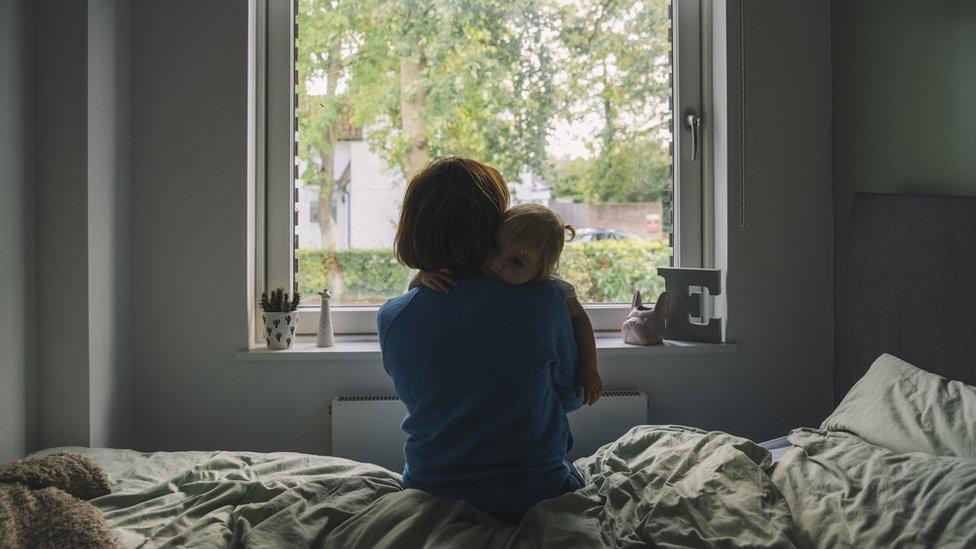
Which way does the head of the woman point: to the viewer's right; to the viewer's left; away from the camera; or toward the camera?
away from the camera

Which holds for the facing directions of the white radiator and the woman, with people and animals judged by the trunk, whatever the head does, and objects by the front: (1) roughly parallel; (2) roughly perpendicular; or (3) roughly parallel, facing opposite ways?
roughly parallel, facing opposite ways

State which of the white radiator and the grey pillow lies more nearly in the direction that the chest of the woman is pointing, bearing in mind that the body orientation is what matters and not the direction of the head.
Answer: the white radiator

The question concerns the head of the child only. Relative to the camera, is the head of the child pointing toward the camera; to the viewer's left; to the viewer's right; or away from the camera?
toward the camera

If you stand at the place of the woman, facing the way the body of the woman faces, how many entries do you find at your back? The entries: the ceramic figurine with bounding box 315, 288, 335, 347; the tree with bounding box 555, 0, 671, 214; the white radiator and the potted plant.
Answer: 0

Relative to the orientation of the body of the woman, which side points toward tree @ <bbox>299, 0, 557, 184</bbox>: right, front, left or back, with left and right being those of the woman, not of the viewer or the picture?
front

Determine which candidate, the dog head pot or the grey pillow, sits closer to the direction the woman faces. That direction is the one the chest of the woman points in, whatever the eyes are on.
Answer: the dog head pot

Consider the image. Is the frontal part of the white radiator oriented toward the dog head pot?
no

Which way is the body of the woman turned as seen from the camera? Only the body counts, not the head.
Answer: away from the camera

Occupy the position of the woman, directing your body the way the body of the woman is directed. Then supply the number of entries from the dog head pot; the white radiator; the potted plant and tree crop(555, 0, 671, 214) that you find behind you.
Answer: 0

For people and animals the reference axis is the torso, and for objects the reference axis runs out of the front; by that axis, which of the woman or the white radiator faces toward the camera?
the white radiator

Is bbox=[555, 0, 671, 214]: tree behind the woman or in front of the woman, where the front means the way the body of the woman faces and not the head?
in front

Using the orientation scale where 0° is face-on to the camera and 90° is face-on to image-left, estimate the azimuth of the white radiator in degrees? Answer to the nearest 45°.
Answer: approximately 0°

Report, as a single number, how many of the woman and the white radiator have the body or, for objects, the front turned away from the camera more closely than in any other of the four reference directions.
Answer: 1
